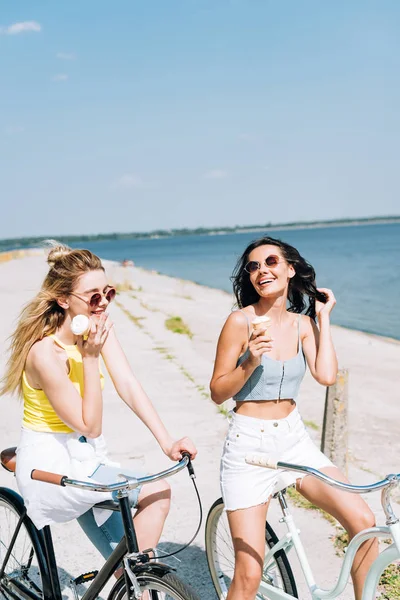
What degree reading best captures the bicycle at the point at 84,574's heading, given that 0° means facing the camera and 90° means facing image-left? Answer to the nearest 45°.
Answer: approximately 315°

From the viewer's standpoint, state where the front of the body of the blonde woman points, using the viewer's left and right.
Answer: facing the viewer and to the right of the viewer

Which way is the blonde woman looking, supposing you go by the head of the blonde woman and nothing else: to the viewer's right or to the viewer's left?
to the viewer's right

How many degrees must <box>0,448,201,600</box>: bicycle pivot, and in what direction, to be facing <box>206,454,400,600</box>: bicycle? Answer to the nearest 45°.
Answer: approximately 45° to its left

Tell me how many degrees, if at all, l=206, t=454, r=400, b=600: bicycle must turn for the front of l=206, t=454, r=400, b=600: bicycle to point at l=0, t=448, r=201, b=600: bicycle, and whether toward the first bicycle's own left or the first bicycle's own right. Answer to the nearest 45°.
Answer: approximately 135° to the first bicycle's own right

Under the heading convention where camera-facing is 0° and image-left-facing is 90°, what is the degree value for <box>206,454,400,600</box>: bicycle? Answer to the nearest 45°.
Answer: approximately 315°
